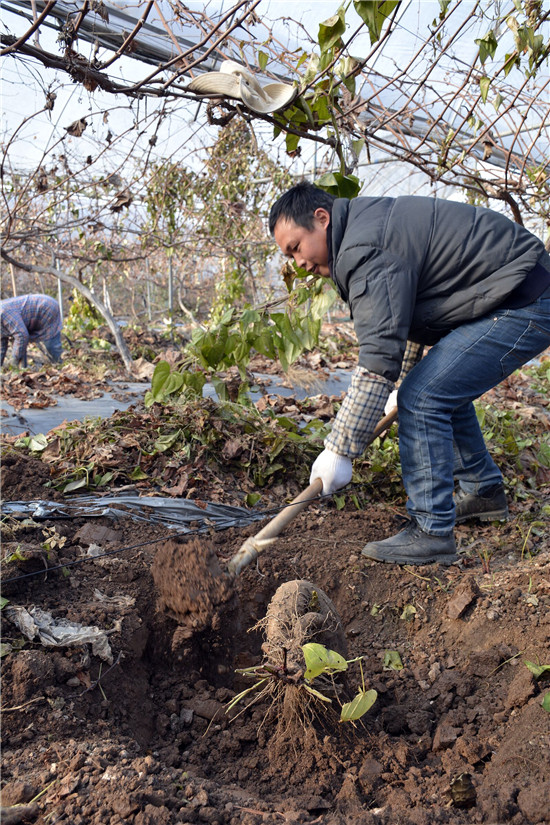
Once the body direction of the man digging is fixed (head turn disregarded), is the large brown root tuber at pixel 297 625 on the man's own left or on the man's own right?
on the man's own left

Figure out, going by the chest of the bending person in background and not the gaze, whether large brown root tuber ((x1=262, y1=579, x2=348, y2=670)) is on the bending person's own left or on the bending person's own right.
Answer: on the bending person's own left

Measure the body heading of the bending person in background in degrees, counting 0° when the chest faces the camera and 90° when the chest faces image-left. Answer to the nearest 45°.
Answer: approximately 90°

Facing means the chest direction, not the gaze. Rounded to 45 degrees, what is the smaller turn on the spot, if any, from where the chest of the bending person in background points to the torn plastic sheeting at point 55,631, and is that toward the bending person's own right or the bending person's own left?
approximately 90° to the bending person's own left

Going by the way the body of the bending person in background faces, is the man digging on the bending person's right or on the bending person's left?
on the bending person's left

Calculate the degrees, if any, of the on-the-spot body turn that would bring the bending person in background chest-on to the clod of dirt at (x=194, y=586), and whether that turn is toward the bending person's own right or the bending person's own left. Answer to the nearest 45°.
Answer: approximately 90° to the bending person's own left

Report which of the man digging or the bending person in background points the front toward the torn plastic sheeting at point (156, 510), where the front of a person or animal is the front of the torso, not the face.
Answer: the man digging

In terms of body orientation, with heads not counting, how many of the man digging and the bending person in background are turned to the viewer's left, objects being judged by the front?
2

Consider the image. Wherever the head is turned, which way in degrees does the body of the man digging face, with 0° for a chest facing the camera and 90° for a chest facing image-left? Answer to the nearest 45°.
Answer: approximately 90°

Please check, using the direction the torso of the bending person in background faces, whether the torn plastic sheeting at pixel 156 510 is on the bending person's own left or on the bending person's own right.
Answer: on the bending person's own left

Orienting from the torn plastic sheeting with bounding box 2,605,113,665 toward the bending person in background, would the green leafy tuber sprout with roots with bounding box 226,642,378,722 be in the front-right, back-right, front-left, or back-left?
back-right
